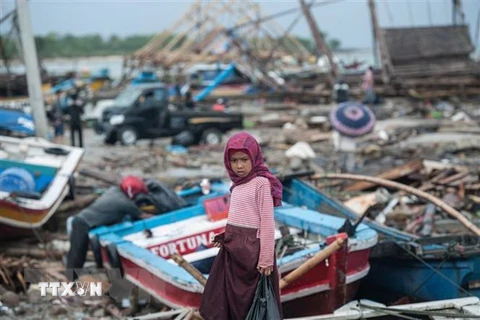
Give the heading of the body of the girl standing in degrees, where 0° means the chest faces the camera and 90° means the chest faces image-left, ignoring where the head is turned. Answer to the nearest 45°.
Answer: approximately 45°

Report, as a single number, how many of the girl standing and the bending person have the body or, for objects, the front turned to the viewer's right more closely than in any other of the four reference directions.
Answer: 1

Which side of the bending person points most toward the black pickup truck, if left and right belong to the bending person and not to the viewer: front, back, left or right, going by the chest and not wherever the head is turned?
left

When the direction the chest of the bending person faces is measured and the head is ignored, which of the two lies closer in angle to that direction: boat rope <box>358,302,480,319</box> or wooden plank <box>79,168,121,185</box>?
the boat rope

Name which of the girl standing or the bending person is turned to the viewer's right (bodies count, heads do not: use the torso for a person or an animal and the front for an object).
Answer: the bending person

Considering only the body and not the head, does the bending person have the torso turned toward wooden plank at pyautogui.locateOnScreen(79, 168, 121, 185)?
no

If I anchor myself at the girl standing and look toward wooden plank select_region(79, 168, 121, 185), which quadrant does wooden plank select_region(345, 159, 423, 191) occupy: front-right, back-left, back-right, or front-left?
front-right

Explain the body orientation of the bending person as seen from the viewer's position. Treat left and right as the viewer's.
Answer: facing to the right of the viewer

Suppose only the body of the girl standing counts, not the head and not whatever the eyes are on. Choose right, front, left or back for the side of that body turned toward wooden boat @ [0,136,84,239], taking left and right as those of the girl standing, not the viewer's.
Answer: right
